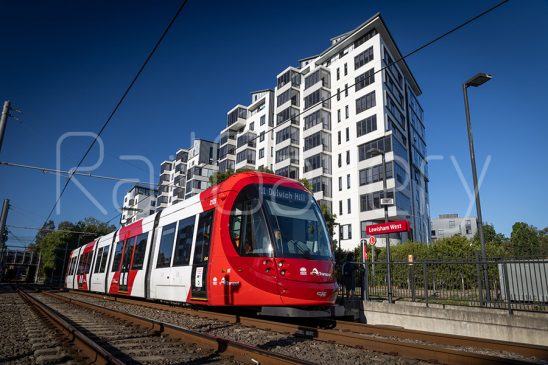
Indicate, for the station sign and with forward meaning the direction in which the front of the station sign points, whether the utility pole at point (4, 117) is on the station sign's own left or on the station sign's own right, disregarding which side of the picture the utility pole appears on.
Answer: on the station sign's own right

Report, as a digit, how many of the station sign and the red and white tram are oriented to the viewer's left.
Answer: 0

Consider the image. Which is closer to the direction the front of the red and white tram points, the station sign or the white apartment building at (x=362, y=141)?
the station sign

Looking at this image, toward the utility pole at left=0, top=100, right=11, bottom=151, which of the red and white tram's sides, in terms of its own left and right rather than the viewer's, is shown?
right

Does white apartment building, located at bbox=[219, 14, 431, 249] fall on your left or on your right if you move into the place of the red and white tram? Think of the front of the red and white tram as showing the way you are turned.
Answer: on your left

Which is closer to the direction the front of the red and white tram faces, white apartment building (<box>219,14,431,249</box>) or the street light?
the street light

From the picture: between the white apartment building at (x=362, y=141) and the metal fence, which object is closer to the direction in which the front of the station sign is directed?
the metal fence

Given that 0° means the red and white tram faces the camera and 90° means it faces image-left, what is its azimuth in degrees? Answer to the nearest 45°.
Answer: approximately 315°

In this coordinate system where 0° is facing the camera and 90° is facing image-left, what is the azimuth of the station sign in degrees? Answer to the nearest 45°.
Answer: approximately 0°

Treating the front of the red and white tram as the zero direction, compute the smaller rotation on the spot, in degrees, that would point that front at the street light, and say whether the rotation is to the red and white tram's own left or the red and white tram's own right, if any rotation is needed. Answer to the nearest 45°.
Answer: approximately 45° to the red and white tram's own left

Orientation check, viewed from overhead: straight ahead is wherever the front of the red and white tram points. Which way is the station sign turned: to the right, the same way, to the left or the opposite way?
to the right
